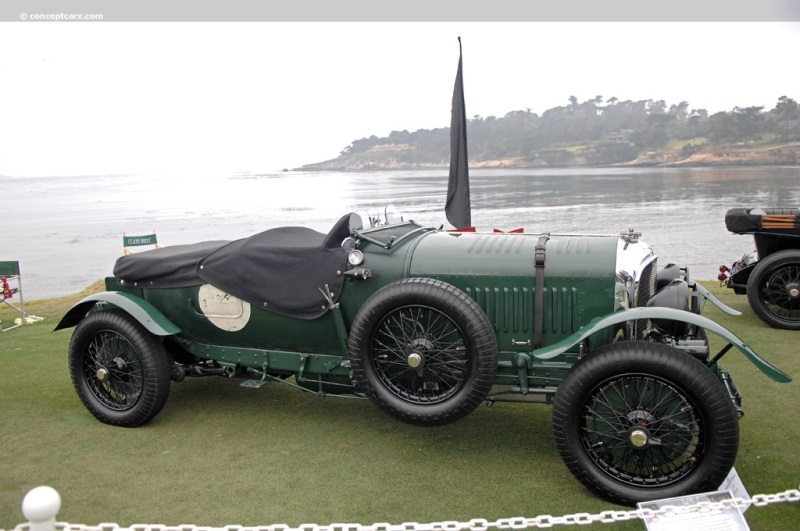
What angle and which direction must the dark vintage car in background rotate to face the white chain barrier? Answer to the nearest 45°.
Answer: approximately 90° to its right

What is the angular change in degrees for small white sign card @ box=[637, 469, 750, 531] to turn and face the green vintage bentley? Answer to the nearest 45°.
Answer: approximately 135° to its right

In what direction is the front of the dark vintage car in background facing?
to the viewer's right

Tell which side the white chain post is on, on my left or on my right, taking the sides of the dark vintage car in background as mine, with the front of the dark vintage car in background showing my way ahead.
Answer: on my right

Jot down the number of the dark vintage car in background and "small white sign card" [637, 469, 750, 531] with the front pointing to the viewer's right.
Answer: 1

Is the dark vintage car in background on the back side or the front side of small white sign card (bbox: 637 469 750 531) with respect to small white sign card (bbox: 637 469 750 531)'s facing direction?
on the back side

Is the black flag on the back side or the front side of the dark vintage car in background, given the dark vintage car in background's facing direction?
on the back side

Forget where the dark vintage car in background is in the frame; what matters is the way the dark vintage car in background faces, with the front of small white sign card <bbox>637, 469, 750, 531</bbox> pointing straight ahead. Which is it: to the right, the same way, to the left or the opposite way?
to the left
